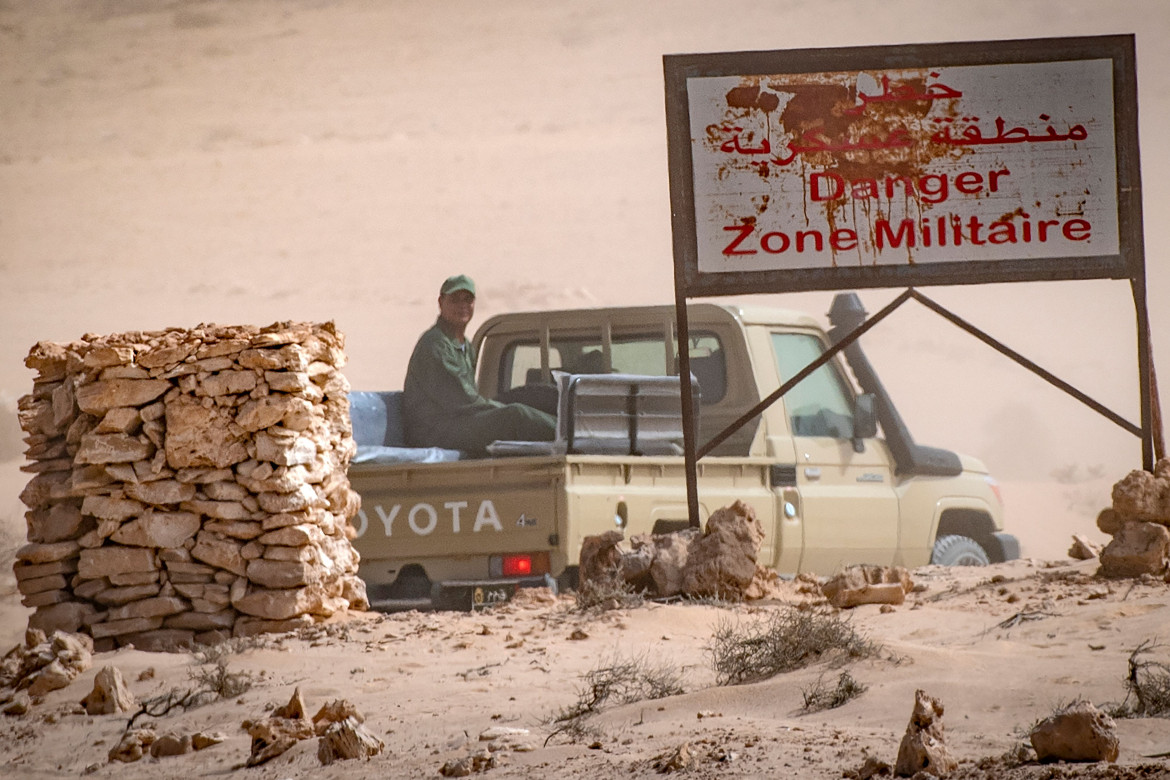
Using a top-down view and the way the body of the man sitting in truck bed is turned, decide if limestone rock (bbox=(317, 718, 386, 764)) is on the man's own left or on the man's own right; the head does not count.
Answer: on the man's own right

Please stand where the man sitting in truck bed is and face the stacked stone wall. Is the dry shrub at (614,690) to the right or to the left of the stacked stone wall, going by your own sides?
left

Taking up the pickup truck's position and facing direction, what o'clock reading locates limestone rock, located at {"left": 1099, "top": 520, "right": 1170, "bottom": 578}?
The limestone rock is roughly at 2 o'clock from the pickup truck.

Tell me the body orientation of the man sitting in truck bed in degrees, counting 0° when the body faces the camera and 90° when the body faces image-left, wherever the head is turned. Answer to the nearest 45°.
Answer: approximately 270°

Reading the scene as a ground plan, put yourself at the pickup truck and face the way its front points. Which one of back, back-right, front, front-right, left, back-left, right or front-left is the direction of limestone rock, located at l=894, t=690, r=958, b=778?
back-right

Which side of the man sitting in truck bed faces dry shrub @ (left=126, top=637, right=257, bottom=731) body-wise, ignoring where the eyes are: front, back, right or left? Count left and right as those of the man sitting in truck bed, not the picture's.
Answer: right

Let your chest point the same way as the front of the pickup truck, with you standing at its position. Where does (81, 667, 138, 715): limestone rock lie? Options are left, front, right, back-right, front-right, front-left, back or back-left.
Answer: back

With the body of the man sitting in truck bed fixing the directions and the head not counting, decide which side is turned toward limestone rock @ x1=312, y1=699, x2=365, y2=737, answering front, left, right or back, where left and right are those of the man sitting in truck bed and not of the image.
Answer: right

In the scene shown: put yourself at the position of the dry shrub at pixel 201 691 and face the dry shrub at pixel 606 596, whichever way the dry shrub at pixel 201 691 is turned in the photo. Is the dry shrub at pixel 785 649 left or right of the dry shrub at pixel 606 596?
right

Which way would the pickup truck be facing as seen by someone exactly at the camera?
facing away from the viewer and to the right of the viewer
